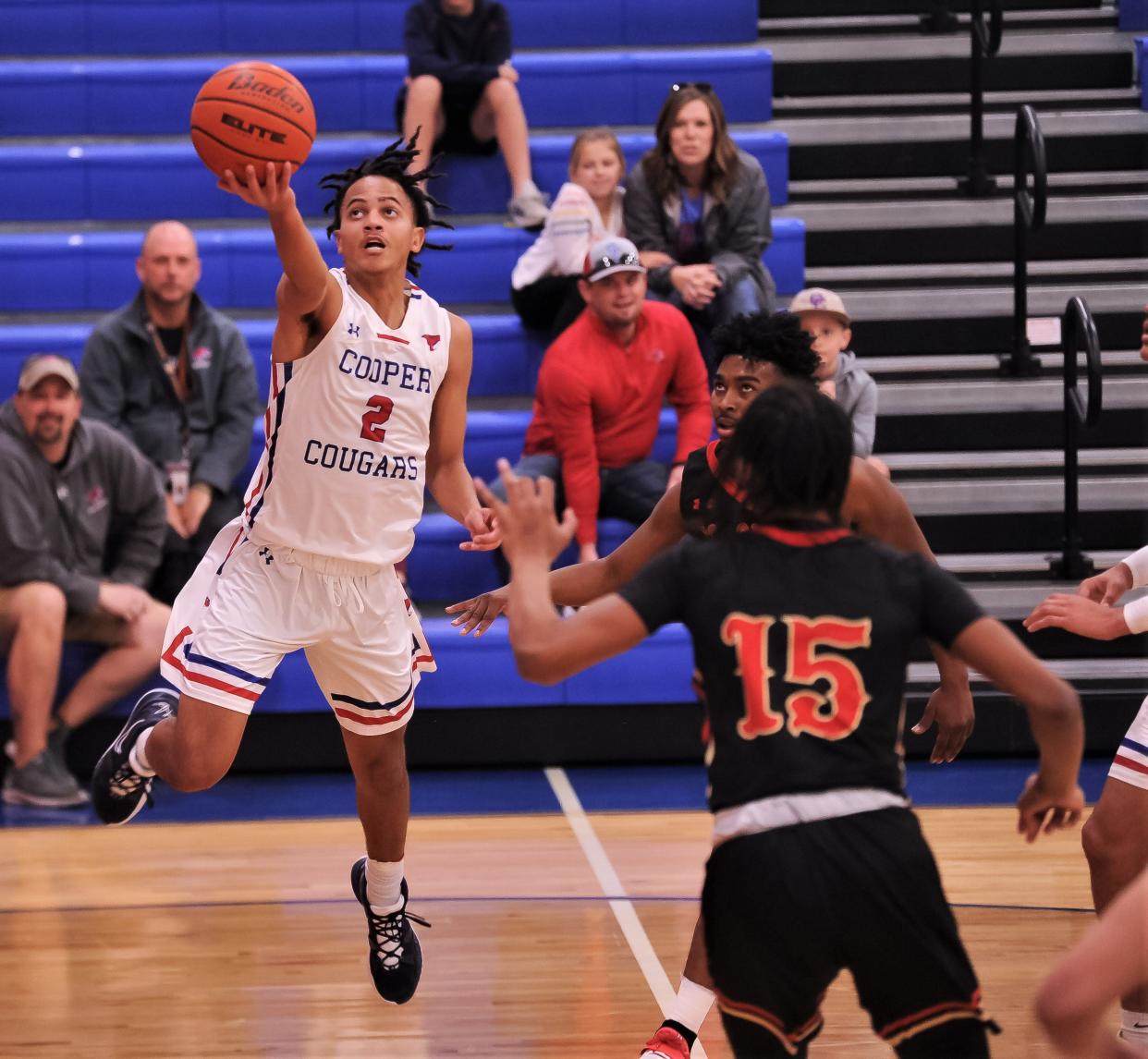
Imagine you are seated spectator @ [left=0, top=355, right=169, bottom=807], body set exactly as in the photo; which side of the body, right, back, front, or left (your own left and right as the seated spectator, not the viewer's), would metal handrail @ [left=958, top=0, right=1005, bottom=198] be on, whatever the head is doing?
left

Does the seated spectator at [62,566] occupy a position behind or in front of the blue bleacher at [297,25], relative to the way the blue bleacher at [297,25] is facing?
in front

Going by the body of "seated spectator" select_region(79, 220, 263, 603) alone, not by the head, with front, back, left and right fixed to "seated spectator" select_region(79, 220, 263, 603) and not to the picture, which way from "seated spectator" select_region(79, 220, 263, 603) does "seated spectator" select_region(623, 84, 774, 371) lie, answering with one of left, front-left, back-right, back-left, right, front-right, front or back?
left

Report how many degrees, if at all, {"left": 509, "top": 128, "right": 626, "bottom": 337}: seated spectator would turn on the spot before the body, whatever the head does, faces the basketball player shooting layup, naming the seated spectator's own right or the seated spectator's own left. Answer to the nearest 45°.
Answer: approximately 45° to the seated spectator's own right

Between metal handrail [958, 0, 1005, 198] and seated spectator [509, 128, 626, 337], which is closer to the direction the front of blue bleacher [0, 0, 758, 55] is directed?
the seated spectator

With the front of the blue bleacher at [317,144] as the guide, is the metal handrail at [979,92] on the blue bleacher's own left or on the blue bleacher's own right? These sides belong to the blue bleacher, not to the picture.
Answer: on the blue bleacher's own left

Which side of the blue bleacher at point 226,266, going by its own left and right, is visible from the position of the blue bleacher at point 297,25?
back

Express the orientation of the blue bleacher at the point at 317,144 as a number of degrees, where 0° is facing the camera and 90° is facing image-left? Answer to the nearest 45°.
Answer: approximately 0°

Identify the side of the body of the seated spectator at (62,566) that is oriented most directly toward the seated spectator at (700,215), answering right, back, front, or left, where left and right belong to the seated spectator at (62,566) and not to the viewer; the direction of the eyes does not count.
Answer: left

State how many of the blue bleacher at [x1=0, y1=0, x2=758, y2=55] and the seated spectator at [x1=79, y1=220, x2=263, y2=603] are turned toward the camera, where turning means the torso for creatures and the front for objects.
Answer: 2

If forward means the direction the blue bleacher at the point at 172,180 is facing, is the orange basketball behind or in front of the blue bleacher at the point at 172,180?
in front

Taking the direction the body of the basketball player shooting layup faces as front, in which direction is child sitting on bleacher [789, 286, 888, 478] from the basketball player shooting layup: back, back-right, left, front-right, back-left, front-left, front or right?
back-left
